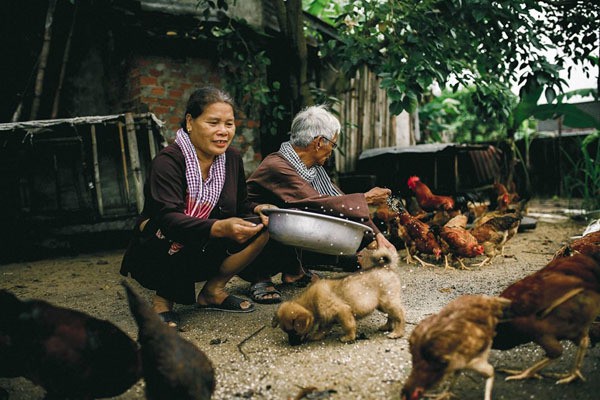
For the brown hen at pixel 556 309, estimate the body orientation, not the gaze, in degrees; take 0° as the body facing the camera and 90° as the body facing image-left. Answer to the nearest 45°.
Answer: approximately 90°

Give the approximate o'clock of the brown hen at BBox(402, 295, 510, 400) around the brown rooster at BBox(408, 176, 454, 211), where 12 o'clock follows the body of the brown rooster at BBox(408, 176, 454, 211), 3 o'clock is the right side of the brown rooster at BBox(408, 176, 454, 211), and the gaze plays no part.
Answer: the brown hen at BBox(402, 295, 510, 400) is roughly at 9 o'clock from the brown rooster at BBox(408, 176, 454, 211).

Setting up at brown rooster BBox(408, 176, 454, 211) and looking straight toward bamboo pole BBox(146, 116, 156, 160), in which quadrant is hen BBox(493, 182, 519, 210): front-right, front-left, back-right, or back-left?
back-right

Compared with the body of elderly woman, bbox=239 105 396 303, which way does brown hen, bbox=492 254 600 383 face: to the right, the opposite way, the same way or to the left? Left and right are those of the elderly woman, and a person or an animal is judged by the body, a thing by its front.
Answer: the opposite way

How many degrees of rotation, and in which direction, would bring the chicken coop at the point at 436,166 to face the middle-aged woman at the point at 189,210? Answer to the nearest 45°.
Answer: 0° — it already faces them

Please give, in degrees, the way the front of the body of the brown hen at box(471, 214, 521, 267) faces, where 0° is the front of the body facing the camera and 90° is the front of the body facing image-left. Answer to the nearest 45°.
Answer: approximately 45°

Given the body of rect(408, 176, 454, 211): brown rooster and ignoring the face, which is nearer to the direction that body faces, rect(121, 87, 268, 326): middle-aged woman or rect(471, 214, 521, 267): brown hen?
the middle-aged woman

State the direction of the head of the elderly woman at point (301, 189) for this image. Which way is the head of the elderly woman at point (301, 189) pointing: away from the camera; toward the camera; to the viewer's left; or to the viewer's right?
to the viewer's right

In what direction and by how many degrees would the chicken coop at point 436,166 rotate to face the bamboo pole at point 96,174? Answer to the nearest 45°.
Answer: approximately 45° to its right
